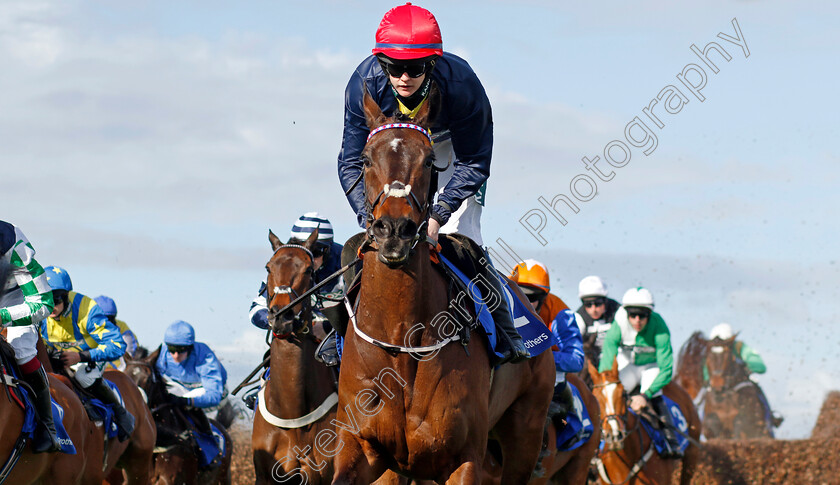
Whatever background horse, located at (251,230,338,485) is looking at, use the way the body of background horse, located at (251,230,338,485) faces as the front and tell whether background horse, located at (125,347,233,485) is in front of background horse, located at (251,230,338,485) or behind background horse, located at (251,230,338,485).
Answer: behind

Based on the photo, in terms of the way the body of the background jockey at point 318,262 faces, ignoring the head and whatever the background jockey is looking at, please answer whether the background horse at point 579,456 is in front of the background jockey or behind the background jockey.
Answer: behind

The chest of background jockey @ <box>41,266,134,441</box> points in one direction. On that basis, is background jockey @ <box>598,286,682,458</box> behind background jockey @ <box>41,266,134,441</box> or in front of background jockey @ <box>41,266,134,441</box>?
behind

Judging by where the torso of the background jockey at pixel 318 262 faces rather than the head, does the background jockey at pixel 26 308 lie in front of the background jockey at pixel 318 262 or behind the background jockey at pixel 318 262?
in front

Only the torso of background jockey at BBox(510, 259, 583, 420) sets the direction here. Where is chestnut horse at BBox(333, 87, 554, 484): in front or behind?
in front

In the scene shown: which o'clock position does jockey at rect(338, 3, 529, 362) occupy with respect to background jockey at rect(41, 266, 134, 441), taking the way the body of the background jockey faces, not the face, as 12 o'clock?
The jockey is roughly at 10 o'clock from the background jockey.

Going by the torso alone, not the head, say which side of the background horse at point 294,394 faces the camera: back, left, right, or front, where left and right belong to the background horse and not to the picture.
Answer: front

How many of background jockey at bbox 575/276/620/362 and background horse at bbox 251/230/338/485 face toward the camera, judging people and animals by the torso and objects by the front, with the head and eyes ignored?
2

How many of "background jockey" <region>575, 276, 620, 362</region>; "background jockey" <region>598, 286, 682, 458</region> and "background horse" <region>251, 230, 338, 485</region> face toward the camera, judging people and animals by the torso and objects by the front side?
3

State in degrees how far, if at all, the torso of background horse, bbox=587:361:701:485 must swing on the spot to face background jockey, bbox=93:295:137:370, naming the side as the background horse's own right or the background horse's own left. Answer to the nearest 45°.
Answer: approximately 45° to the background horse's own right

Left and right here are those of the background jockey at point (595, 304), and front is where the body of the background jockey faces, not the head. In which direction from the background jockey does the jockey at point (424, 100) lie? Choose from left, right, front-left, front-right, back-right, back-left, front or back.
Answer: front
